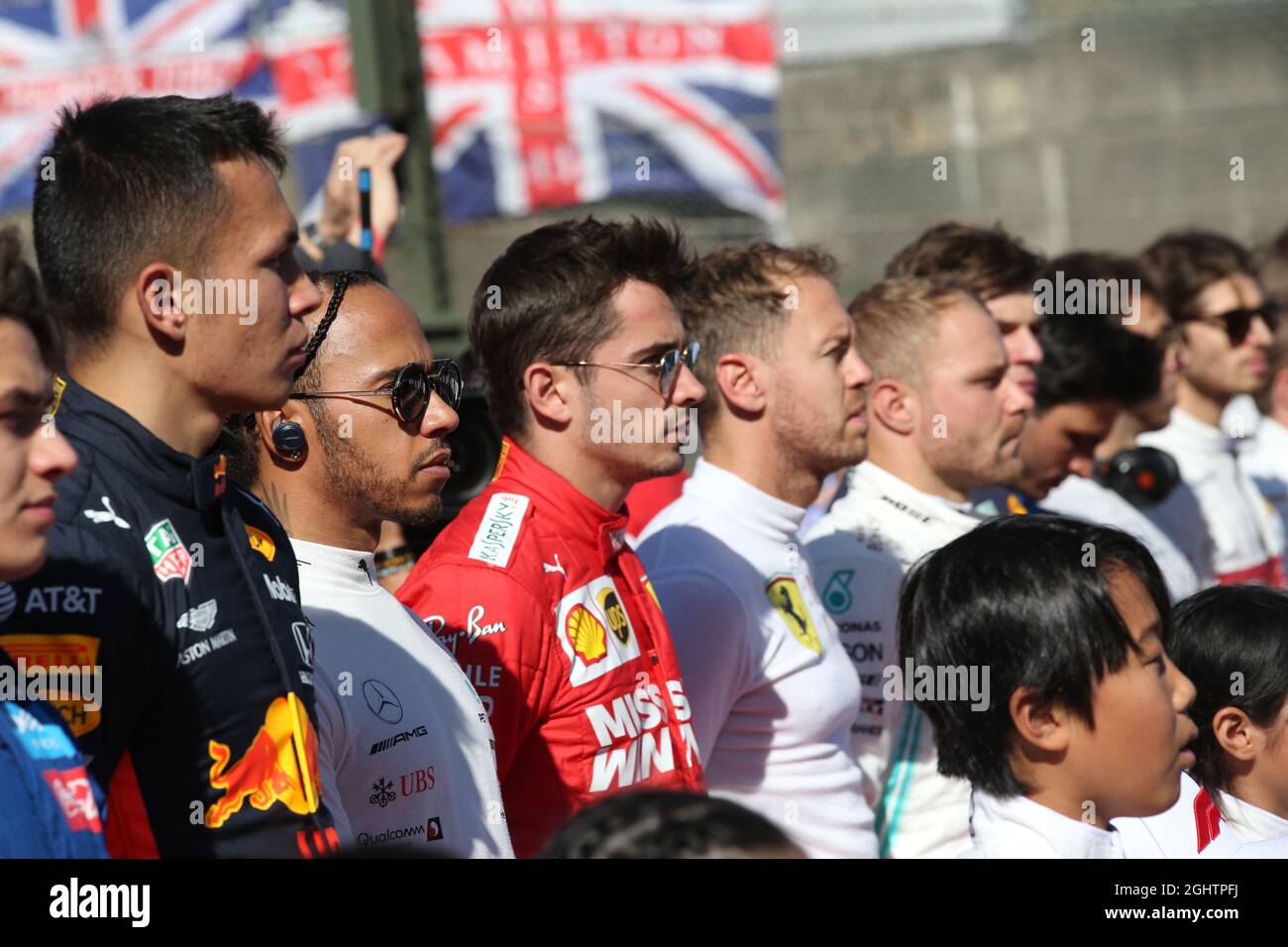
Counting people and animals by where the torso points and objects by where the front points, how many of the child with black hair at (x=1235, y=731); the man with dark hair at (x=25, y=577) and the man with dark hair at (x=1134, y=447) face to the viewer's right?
3

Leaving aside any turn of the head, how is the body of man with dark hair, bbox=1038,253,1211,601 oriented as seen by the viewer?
to the viewer's right

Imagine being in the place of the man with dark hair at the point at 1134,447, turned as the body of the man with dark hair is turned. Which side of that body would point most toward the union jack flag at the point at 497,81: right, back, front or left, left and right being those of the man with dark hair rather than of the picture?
back

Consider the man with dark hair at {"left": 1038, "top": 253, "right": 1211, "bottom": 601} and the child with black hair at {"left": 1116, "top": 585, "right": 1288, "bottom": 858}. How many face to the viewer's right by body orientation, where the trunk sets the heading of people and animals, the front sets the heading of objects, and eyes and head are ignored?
2

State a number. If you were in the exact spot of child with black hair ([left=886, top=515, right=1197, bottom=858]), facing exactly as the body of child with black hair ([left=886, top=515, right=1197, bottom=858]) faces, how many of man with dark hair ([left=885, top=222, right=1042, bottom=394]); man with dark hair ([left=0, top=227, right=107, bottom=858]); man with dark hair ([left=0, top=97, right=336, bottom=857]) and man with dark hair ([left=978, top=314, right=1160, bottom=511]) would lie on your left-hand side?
2

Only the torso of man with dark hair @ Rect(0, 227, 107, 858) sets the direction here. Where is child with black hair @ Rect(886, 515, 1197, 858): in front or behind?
in front

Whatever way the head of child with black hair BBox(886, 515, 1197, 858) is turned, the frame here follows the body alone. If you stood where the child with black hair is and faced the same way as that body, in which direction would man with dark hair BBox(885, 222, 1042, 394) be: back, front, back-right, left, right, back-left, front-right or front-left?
left

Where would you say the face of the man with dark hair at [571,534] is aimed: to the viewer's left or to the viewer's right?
to the viewer's right

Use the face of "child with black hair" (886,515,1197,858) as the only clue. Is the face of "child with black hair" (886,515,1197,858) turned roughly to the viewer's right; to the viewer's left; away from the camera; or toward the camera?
to the viewer's right

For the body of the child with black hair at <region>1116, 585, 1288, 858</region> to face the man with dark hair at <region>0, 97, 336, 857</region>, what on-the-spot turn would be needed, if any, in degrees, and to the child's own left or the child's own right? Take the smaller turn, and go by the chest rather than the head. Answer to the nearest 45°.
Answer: approximately 135° to the child's own right

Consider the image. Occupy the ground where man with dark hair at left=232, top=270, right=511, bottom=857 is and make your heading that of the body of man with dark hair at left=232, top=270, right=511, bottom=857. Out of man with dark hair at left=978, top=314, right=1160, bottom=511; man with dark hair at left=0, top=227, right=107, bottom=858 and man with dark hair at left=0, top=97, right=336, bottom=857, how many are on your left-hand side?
1

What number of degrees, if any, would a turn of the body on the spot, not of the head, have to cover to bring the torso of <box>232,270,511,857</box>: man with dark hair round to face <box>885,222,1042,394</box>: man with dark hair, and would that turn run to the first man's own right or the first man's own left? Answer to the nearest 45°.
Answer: approximately 90° to the first man's own left

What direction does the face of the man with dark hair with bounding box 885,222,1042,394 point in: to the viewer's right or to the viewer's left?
to the viewer's right

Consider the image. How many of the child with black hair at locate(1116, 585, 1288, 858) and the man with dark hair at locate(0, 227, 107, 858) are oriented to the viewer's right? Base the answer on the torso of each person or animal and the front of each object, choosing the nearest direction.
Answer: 2

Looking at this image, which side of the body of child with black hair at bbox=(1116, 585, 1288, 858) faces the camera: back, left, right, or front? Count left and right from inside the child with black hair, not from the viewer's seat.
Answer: right
